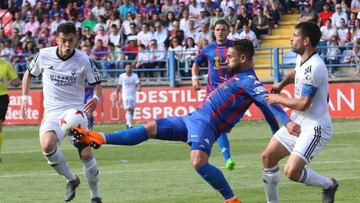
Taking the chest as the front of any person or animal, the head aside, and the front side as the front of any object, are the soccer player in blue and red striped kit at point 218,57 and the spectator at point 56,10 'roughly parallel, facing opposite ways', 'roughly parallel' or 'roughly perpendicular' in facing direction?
roughly parallel

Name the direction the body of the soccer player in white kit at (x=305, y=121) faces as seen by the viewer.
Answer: to the viewer's left

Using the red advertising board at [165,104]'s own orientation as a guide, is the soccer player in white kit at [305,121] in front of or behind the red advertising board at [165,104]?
in front

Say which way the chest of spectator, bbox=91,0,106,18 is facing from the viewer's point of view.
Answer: toward the camera

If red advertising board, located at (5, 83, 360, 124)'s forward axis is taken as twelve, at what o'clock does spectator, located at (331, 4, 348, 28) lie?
The spectator is roughly at 7 o'clock from the red advertising board.

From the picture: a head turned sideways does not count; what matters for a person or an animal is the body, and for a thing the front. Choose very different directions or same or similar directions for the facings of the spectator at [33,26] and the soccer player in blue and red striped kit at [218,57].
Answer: same or similar directions

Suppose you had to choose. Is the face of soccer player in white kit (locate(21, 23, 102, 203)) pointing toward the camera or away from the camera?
toward the camera

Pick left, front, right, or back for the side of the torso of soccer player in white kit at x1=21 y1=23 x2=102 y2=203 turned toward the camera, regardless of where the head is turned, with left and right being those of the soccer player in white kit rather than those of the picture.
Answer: front

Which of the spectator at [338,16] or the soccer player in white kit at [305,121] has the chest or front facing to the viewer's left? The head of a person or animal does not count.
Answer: the soccer player in white kit

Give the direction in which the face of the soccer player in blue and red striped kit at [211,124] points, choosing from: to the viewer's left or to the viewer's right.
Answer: to the viewer's left

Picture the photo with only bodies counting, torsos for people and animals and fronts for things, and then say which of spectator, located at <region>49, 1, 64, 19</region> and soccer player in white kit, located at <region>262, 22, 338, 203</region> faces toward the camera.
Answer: the spectator

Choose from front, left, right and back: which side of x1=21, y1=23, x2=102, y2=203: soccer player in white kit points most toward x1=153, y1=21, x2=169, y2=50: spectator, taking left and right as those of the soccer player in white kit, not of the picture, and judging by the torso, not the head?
back

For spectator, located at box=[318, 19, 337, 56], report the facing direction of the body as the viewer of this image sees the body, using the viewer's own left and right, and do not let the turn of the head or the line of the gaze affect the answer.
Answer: facing the viewer and to the left of the viewer

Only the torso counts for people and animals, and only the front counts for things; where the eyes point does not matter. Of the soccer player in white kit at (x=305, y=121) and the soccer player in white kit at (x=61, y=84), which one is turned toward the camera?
the soccer player in white kit at (x=61, y=84)

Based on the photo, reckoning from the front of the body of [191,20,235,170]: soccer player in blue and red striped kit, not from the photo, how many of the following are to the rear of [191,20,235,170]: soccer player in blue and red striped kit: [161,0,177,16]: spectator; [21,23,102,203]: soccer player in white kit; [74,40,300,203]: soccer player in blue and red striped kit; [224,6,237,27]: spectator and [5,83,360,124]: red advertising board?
3
